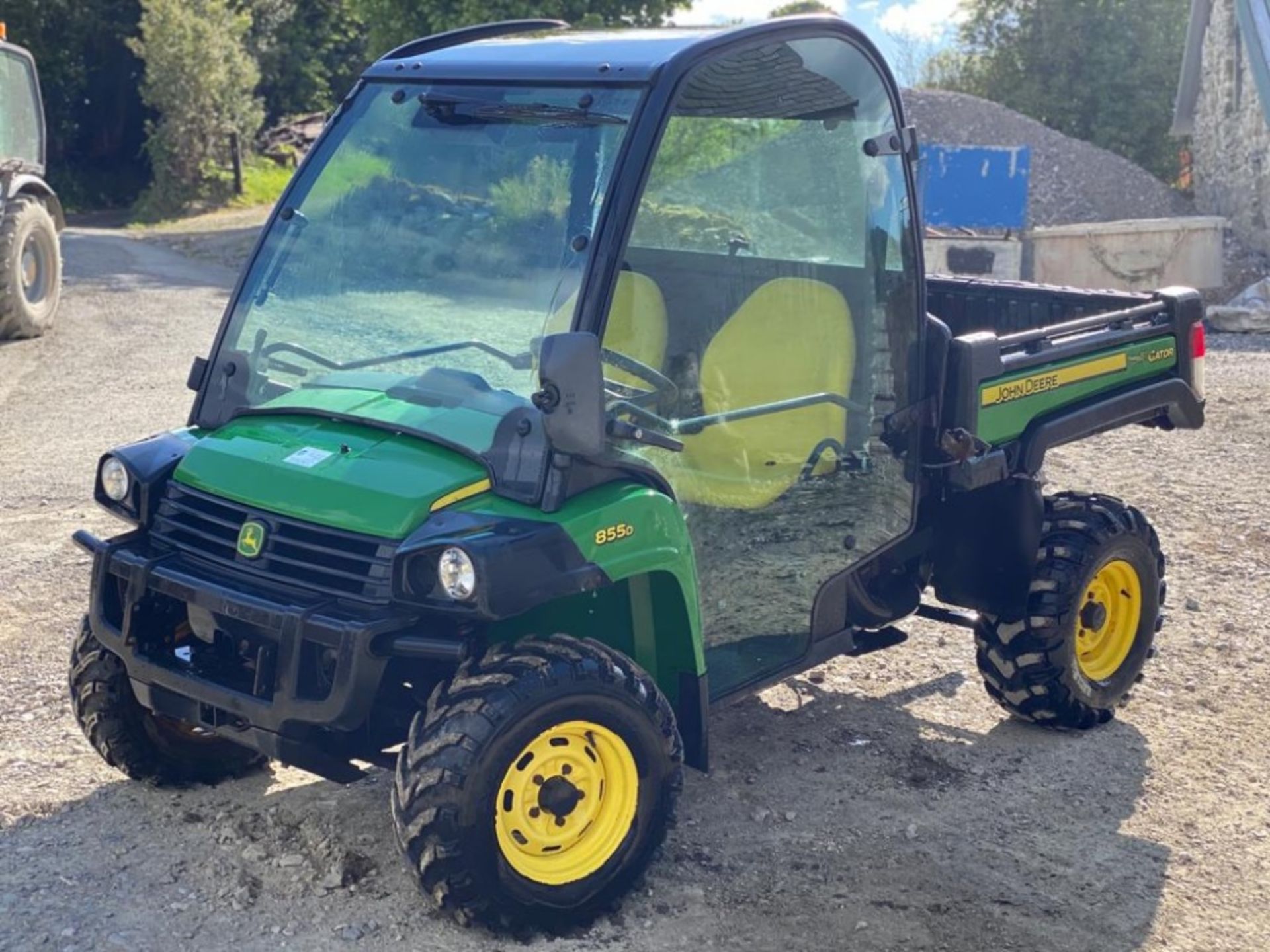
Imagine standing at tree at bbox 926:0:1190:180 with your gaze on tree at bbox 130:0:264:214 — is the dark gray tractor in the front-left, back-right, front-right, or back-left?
front-left

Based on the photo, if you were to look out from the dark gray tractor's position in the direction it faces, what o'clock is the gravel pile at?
The gravel pile is roughly at 7 o'clock from the dark gray tractor.

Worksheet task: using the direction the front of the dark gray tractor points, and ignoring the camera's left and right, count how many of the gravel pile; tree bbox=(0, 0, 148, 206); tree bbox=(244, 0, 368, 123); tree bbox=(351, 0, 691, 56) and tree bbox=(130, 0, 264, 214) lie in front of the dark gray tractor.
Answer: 0

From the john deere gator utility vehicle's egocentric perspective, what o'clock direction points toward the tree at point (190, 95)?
The tree is roughly at 4 o'clock from the john deere gator utility vehicle.

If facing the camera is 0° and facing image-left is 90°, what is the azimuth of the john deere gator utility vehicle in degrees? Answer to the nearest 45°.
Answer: approximately 45°

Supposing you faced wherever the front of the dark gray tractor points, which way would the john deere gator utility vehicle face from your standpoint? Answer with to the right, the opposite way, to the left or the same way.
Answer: the same way

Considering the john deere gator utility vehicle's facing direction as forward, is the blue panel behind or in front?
behind

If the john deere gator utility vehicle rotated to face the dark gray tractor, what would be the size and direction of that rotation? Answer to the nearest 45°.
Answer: approximately 90° to its right

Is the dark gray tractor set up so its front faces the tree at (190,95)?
no

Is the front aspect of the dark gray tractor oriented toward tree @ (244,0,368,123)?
no

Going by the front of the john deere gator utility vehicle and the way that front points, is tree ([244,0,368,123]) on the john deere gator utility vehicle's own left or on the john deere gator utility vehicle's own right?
on the john deere gator utility vehicle's own right

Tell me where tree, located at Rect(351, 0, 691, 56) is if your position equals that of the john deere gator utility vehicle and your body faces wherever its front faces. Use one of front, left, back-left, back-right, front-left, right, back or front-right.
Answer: back-right

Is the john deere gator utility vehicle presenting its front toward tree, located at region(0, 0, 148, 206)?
no

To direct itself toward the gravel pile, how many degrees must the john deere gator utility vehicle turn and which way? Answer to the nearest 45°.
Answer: approximately 135° to its right

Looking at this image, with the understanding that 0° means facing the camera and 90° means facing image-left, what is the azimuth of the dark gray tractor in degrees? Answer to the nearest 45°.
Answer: approximately 45°
